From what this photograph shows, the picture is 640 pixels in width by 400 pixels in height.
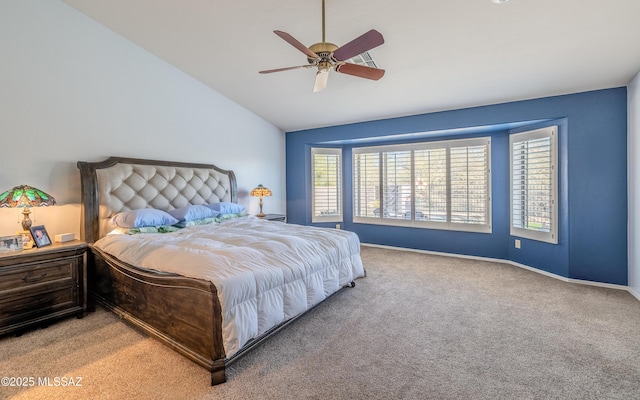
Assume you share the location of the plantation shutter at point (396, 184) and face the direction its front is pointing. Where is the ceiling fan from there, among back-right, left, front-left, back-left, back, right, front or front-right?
front

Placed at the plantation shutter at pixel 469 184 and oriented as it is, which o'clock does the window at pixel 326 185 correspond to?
The window is roughly at 3 o'clock from the plantation shutter.

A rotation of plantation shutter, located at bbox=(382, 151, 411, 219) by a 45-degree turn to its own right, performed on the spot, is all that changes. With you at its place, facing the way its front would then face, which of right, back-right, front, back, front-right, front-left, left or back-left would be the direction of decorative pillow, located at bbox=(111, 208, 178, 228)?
front

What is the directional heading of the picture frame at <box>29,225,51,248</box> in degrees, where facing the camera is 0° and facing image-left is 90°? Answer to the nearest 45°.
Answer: approximately 315°

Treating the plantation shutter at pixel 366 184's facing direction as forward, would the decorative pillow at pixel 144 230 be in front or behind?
in front

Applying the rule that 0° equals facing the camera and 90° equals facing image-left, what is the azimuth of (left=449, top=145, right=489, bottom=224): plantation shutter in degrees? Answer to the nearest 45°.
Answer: approximately 0°

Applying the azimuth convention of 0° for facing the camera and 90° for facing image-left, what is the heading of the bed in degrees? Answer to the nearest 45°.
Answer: approximately 315°

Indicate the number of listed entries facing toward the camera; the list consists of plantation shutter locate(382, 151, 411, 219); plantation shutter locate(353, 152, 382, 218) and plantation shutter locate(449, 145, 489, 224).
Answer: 3

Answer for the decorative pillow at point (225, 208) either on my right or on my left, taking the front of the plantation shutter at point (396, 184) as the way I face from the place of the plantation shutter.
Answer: on my right

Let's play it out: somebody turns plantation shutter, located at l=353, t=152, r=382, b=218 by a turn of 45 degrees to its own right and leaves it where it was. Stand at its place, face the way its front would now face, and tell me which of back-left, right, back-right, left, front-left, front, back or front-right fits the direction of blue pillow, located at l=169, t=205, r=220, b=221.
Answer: front

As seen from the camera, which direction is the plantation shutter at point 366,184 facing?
toward the camera

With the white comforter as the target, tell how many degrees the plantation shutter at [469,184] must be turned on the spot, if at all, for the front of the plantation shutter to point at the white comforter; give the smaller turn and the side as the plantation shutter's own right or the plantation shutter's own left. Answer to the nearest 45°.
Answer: approximately 45° to the plantation shutter's own right

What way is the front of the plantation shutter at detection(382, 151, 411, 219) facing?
toward the camera

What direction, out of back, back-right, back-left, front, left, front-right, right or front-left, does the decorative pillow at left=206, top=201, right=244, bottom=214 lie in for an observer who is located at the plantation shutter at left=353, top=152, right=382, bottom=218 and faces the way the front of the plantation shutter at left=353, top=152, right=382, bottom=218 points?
front-right

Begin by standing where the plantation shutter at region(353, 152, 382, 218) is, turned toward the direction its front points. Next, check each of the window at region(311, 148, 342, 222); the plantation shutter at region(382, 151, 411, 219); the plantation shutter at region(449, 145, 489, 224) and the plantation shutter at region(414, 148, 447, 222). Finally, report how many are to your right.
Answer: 1

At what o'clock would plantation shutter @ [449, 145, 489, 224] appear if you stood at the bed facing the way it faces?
The plantation shutter is roughly at 10 o'clock from the bed.
